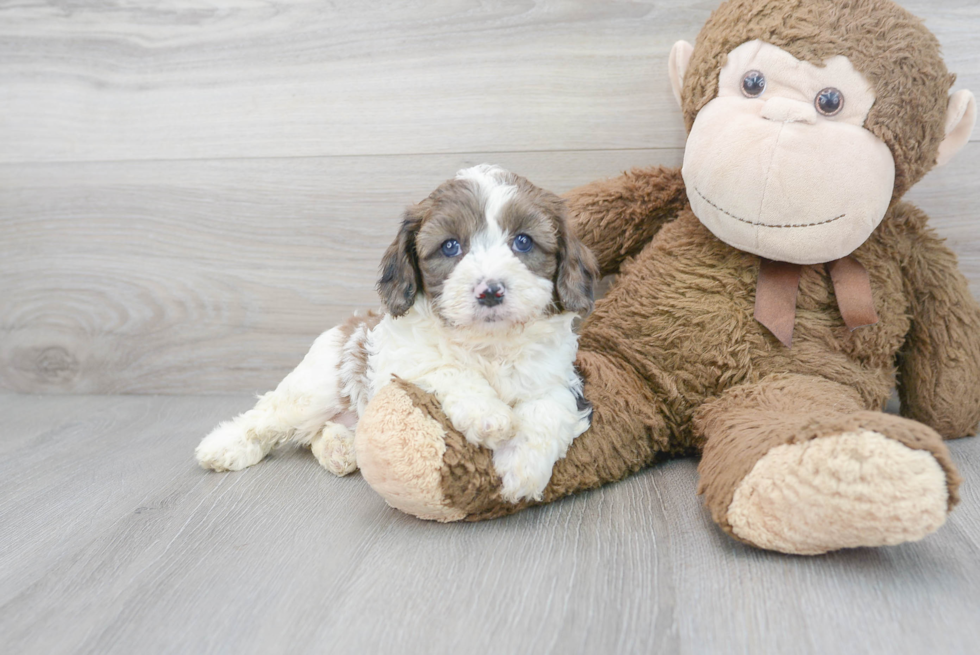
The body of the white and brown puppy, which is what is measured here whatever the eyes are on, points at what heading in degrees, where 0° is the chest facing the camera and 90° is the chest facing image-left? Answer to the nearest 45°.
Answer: approximately 315°

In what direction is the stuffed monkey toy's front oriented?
toward the camera
